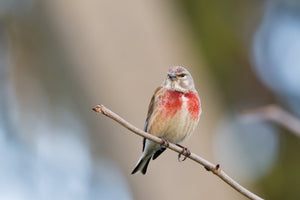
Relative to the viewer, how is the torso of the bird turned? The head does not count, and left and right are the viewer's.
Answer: facing the viewer and to the right of the viewer
